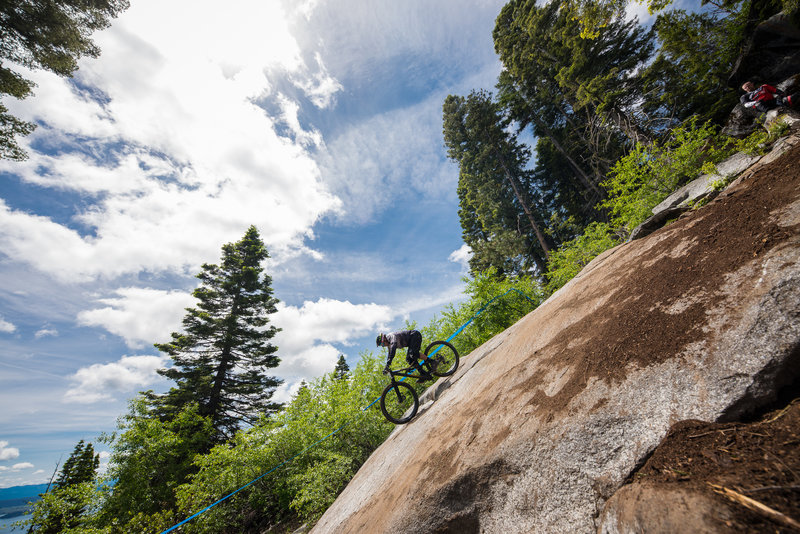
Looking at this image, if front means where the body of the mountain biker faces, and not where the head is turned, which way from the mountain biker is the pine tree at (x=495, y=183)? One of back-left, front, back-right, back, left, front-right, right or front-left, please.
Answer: back-right

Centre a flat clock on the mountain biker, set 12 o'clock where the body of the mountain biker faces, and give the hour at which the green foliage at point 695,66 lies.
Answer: The green foliage is roughly at 6 o'clock from the mountain biker.

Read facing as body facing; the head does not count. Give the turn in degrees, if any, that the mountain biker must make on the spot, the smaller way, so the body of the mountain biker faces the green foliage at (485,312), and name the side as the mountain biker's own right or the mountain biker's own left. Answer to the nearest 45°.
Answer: approximately 135° to the mountain biker's own right

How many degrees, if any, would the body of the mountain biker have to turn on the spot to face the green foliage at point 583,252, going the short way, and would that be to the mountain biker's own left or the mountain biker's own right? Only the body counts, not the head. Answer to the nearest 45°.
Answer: approximately 180°

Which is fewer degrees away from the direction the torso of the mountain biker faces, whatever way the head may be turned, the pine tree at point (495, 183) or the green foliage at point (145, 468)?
the green foliage

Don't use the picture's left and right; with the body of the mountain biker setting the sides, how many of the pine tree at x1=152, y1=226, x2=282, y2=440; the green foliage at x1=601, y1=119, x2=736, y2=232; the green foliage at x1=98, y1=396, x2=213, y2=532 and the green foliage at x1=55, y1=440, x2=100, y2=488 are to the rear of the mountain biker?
1

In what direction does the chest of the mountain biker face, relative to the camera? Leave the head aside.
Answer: to the viewer's left

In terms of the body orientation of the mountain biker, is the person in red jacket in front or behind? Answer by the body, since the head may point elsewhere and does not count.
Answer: behind

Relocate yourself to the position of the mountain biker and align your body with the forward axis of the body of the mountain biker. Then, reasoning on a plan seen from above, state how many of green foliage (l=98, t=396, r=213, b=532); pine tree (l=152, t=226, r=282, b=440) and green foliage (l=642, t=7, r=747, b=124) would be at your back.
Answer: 1

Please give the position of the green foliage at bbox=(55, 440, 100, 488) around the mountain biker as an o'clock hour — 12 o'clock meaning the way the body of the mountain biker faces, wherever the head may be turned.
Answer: The green foliage is roughly at 1 o'clock from the mountain biker.

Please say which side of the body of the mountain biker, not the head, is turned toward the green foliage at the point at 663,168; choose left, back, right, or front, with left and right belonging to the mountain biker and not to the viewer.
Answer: back

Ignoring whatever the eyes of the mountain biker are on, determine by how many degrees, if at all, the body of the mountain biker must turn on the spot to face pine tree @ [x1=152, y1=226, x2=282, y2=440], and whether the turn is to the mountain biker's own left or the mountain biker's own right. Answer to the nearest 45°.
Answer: approximately 45° to the mountain biker's own right
